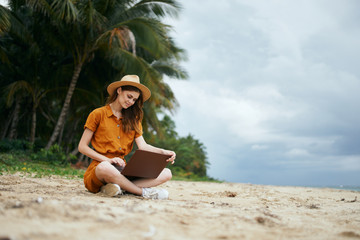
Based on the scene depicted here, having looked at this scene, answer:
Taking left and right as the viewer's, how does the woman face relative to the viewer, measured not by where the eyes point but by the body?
facing the viewer and to the right of the viewer

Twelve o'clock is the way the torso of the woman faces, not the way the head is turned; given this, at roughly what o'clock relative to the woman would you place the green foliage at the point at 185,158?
The green foliage is roughly at 8 o'clock from the woman.

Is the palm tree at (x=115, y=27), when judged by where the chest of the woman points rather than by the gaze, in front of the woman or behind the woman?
behind

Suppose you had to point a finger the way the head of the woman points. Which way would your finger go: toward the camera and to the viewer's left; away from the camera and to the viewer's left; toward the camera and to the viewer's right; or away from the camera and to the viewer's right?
toward the camera and to the viewer's right

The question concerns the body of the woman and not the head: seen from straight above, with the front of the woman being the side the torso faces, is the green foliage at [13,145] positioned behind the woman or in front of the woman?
behind
